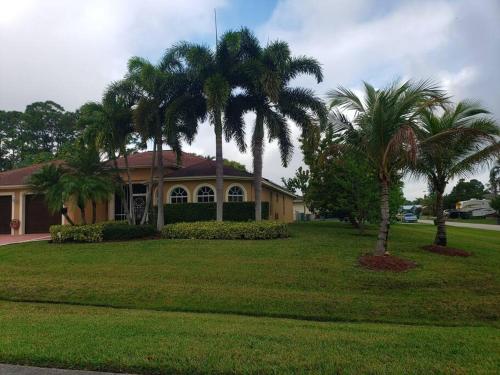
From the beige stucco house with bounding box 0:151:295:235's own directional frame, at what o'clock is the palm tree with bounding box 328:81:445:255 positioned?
The palm tree is roughly at 11 o'clock from the beige stucco house.

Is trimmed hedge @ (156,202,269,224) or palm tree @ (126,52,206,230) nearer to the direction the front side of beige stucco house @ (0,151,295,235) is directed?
the palm tree

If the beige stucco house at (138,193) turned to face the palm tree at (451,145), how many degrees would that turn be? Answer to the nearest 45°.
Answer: approximately 45° to its left

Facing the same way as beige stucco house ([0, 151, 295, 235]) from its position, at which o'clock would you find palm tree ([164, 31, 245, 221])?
The palm tree is roughly at 11 o'clock from the beige stucco house.

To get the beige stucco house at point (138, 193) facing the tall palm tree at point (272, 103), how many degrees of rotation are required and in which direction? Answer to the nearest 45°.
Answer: approximately 45° to its left

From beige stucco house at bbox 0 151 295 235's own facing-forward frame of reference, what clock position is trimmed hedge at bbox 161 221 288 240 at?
The trimmed hedge is roughly at 11 o'clock from the beige stucco house.

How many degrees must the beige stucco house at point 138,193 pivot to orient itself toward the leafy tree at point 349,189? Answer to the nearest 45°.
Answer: approximately 45° to its left

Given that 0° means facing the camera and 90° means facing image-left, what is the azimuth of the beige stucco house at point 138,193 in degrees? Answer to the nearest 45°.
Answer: approximately 0°
